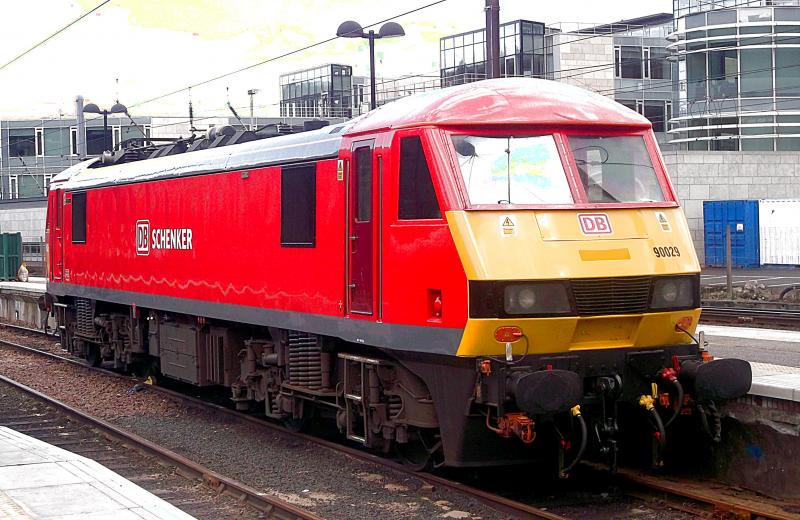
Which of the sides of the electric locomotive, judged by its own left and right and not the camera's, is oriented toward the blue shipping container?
left

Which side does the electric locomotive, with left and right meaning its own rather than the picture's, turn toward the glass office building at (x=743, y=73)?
left

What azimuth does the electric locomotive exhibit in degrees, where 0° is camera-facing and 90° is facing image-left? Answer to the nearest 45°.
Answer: approximately 315°
